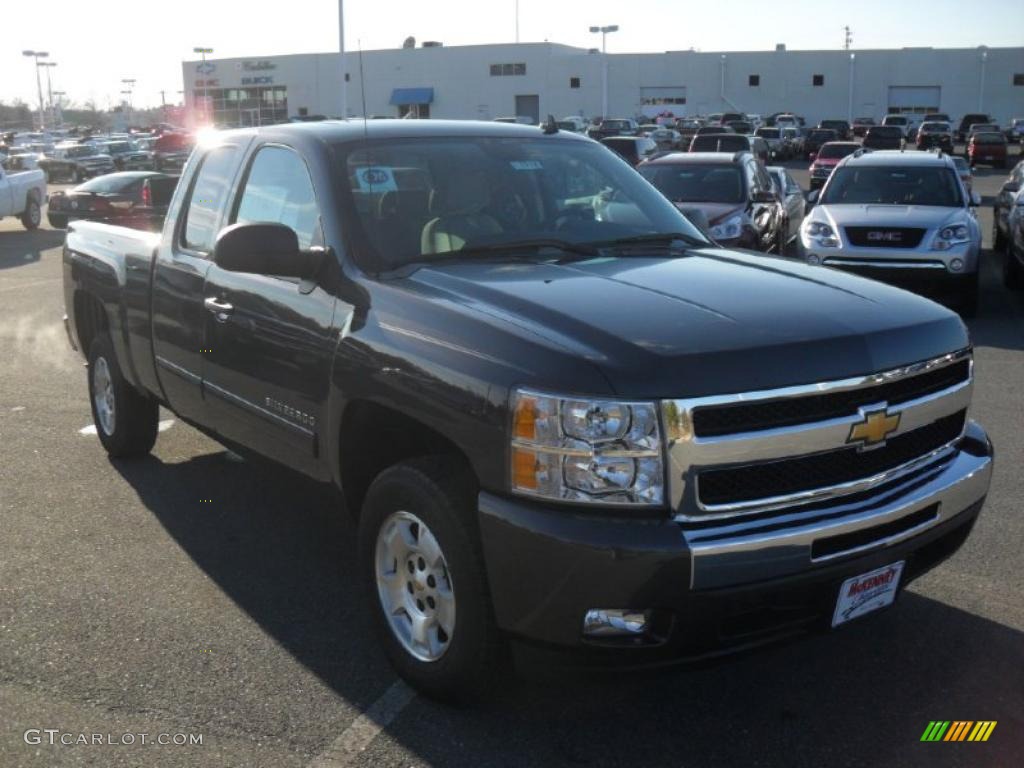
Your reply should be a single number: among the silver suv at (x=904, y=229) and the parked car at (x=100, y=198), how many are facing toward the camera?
1

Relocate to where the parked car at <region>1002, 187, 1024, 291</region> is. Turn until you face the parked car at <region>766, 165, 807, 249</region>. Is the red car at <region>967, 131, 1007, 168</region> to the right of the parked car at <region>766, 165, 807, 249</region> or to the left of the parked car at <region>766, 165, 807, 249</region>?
right

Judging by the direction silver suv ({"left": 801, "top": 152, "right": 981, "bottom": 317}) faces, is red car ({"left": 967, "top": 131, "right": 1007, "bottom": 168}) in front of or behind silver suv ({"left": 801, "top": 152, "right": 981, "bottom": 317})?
behind

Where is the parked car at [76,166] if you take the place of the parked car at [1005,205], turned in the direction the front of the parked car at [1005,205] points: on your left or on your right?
on your right

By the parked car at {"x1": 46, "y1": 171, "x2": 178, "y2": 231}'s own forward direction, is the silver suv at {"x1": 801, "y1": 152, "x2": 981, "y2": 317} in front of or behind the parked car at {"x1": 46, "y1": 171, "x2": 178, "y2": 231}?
behind

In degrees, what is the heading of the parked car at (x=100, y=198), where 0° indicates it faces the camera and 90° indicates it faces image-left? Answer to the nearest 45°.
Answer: approximately 135°

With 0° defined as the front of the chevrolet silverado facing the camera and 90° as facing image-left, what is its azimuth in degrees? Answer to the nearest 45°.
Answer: approximately 315°

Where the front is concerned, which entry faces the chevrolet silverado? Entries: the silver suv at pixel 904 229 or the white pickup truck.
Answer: the silver suv

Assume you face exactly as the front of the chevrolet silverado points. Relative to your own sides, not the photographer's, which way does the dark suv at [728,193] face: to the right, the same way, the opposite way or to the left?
to the right

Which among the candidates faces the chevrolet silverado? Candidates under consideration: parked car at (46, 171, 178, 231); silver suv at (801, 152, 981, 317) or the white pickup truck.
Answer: the silver suv

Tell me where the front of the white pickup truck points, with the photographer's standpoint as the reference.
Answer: facing away from the viewer and to the left of the viewer

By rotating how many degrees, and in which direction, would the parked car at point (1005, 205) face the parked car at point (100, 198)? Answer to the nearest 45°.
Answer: approximately 45° to its right

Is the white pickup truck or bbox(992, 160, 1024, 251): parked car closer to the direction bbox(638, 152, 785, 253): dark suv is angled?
the white pickup truck

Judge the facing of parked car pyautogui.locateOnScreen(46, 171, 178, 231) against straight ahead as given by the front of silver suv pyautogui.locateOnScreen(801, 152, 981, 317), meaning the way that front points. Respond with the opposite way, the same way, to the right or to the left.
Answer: to the right
